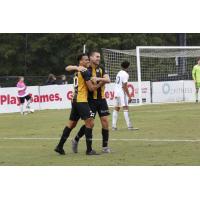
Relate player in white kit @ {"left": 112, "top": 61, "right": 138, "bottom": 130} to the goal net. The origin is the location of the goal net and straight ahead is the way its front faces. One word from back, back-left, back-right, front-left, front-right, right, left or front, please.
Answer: front-right

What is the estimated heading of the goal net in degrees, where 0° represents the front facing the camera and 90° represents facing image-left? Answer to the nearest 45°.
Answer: approximately 315°

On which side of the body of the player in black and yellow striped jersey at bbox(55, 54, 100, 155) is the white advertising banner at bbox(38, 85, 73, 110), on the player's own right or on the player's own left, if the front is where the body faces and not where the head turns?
on the player's own left

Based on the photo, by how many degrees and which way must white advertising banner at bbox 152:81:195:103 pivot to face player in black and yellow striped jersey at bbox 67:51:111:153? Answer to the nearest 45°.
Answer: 0° — it already faces them

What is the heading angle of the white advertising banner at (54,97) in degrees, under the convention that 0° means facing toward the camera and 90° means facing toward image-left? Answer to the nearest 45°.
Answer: approximately 0°

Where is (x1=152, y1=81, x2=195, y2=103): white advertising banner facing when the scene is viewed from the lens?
facing the viewer

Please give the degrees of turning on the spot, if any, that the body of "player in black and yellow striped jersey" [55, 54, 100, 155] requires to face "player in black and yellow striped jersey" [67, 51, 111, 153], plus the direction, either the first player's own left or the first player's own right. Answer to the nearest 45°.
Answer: approximately 45° to the first player's own left

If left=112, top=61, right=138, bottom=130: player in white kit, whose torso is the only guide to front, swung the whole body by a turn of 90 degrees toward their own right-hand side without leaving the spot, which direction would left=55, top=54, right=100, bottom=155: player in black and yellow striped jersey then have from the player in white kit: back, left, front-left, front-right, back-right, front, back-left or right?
front-right

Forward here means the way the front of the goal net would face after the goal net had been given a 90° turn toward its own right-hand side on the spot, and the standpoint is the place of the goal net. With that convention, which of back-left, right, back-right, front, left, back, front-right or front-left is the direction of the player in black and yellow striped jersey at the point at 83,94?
front-left

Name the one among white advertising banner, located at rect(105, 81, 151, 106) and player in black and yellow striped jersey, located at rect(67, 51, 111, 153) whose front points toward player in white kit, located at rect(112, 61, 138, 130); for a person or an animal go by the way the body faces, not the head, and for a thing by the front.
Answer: the white advertising banner
